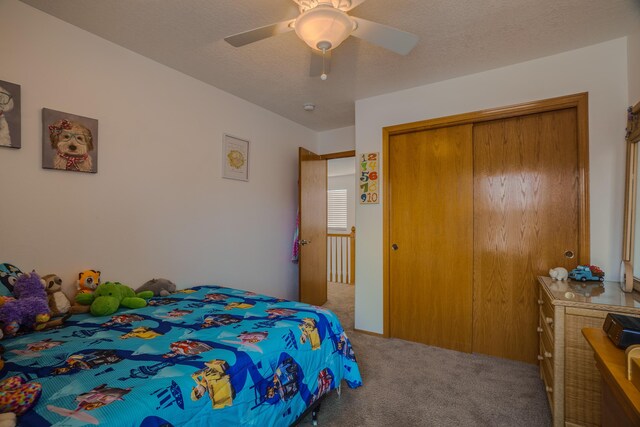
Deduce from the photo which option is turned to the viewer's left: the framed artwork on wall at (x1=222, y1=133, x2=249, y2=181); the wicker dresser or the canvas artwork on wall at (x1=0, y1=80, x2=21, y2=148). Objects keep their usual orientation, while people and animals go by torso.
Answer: the wicker dresser

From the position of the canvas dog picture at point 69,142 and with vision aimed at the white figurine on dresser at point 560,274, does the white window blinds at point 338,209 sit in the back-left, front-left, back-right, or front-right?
front-left

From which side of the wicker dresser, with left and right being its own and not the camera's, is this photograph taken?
left

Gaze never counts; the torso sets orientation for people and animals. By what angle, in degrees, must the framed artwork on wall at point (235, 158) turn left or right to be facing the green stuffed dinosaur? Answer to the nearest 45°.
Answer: approximately 90° to its right

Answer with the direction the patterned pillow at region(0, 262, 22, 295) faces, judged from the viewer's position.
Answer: facing the viewer and to the right of the viewer

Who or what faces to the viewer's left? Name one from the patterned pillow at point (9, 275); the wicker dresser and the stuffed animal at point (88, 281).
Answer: the wicker dresser

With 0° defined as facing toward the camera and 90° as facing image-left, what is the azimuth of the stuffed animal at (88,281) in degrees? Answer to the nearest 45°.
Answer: approximately 315°

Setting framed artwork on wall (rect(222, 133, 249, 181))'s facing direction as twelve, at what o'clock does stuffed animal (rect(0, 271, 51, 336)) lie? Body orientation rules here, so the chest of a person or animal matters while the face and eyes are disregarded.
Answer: The stuffed animal is roughly at 3 o'clock from the framed artwork on wall.

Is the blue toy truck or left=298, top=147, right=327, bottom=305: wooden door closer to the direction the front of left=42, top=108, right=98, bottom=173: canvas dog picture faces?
the blue toy truck

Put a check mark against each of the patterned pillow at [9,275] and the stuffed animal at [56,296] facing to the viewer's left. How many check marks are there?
0

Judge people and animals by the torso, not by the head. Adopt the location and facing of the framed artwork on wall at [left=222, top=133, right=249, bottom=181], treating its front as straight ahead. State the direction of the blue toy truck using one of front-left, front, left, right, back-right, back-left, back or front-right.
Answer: front

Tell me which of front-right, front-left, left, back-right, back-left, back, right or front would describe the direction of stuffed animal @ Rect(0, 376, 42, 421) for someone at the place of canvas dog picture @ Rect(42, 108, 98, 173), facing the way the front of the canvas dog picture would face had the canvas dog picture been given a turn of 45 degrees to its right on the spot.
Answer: front

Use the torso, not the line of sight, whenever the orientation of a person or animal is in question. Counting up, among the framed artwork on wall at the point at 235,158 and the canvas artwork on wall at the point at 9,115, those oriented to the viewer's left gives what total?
0

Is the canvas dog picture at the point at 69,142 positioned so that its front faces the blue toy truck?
yes
